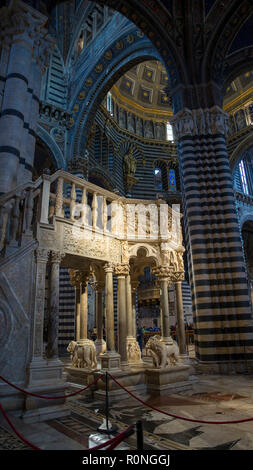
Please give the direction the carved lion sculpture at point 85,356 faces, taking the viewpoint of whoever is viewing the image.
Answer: facing to the left of the viewer

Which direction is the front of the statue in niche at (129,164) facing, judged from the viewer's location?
facing the viewer and to the right of the viewer

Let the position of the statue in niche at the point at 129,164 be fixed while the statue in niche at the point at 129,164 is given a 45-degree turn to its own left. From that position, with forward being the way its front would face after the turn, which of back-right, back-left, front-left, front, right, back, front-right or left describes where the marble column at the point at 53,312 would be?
right

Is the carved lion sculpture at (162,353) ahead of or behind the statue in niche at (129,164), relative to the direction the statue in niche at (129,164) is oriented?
ahead

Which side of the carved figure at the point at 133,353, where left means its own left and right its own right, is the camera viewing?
front

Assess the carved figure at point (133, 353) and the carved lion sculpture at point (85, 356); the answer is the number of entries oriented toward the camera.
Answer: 1

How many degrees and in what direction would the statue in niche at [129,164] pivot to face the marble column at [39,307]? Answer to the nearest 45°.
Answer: approximately 45° to its right

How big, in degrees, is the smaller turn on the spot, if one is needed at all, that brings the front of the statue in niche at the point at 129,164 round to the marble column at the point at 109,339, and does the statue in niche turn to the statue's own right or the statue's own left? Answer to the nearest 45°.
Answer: approximately 45° to the statue's own right

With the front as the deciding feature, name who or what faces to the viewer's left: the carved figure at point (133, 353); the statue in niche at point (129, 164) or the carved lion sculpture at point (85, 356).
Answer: the carved lion sculpture
